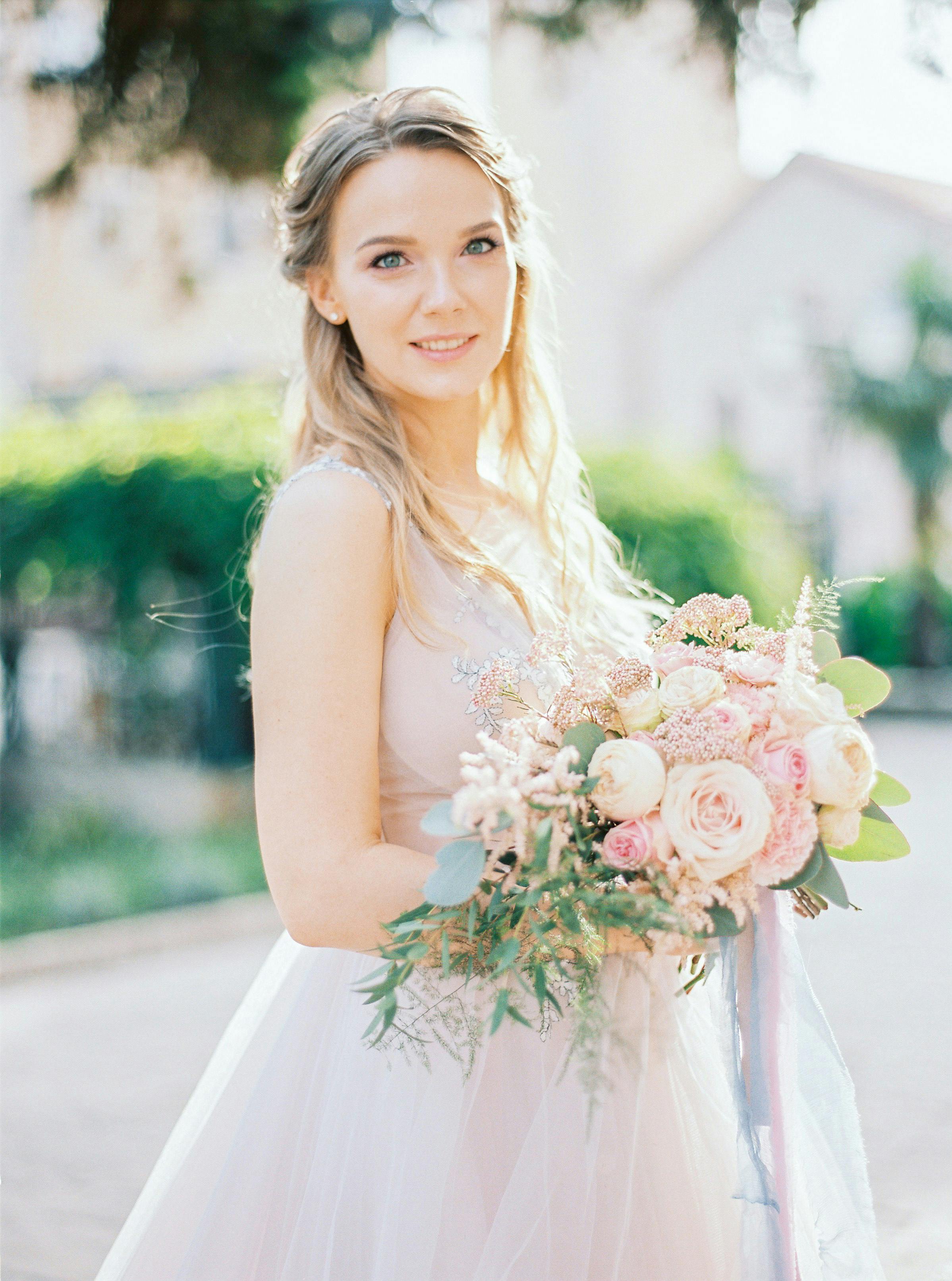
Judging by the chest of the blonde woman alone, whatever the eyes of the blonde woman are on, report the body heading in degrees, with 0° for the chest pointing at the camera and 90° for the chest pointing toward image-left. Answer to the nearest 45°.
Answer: approximately 315°

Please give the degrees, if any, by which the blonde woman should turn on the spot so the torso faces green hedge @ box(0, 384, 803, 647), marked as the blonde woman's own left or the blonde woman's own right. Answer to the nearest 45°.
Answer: approximately 135° to the blonde woman's own left
